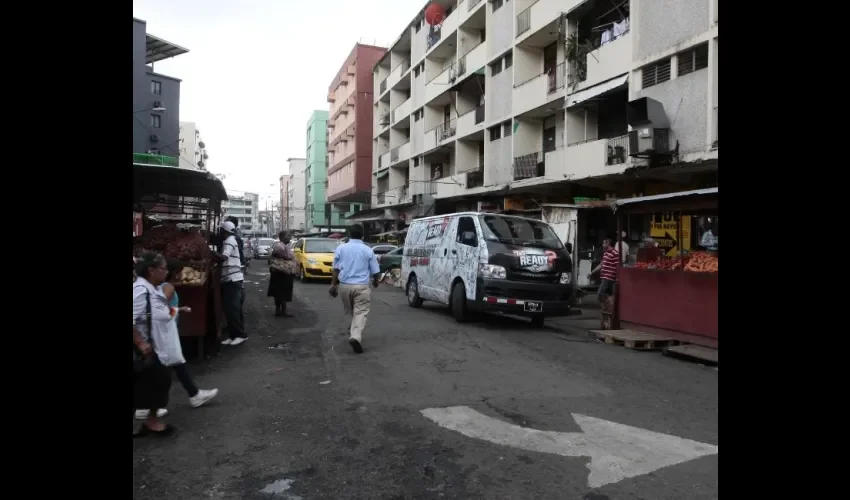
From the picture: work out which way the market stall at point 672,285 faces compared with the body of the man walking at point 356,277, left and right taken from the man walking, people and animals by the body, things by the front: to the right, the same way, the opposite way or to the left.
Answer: to the left

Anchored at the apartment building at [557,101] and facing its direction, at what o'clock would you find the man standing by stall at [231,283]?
The man standing by stall is roughly at 11 o'clock from the apartment building.

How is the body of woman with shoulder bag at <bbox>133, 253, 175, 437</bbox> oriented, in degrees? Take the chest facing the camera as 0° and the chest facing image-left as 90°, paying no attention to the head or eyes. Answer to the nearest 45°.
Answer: approximately 270°

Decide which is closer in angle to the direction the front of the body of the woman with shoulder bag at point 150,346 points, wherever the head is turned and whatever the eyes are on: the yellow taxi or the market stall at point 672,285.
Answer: the market stall

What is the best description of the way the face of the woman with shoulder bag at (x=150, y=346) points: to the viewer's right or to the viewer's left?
to the viewer's right

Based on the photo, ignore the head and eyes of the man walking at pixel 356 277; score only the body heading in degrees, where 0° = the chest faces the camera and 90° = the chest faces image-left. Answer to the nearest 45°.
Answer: approximately 180°

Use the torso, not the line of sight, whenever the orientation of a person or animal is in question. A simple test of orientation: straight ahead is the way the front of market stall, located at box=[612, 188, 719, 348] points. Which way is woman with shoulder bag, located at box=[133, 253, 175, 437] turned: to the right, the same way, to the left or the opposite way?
the opposite way

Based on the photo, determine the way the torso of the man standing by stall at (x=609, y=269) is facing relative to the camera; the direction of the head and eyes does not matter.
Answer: to the viewer's left

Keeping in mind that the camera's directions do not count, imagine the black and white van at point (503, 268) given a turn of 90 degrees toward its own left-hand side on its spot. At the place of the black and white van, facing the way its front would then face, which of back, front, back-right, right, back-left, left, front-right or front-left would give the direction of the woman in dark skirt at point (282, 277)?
back-left

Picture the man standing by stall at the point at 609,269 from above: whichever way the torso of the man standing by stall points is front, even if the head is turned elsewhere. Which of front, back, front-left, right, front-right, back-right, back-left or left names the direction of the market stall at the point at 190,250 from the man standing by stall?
front-left

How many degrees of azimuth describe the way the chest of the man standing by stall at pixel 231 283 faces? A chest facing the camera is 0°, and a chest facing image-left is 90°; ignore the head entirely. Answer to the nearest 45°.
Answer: approximately 90°

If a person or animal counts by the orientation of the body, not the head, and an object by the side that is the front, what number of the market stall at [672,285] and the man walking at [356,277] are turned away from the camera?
1

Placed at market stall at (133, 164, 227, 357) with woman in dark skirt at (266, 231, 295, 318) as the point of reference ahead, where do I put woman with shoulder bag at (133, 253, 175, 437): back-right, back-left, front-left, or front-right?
back-right

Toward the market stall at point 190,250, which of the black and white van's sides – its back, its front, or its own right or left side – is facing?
right

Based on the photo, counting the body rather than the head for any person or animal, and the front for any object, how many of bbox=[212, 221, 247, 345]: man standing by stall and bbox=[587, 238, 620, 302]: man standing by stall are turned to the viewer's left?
2
